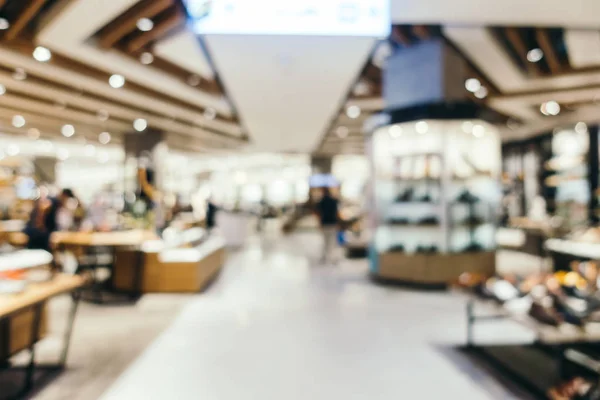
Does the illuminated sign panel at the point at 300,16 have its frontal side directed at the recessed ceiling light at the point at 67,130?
no

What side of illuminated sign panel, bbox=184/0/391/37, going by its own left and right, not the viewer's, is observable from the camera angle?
front

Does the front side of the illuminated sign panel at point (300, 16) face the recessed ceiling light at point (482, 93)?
no

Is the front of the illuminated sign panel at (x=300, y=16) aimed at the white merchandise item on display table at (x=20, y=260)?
no

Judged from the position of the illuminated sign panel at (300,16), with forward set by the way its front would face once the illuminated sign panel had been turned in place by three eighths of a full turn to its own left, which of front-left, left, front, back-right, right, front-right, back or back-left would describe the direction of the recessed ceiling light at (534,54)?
front
